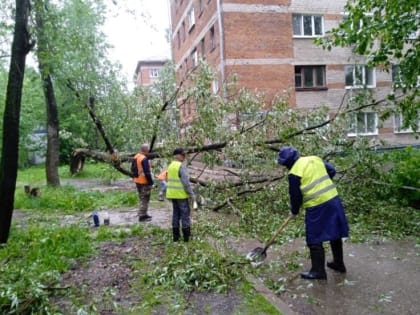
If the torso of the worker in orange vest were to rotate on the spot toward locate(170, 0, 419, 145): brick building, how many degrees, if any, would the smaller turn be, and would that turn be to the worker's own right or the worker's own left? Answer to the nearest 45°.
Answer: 0° — they already face it

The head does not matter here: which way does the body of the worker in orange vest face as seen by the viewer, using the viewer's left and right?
facing away from the viewer and to the right of the viewer
